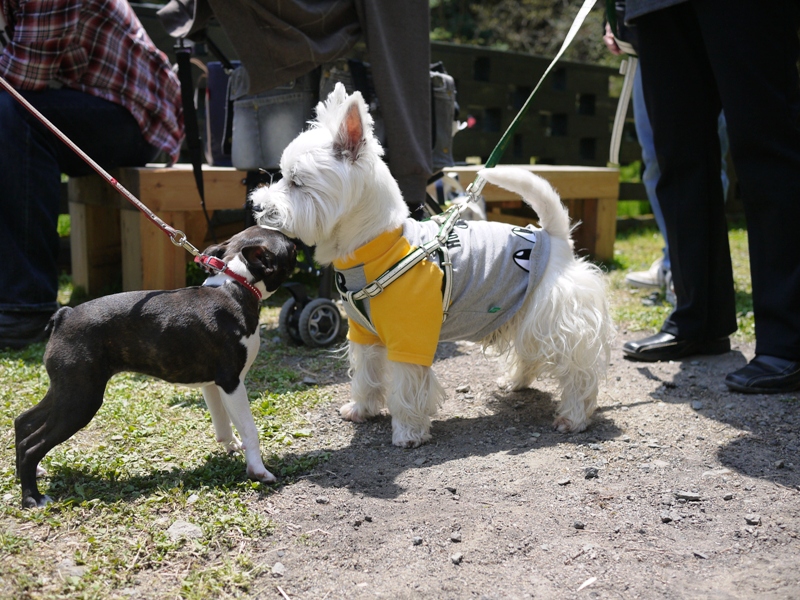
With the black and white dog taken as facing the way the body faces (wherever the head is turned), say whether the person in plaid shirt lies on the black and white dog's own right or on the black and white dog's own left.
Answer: on the black and white dog's own left

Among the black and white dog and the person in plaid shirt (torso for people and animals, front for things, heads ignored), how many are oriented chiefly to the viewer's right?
1

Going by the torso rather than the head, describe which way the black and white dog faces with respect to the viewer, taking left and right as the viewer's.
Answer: facing to the right of the viewer

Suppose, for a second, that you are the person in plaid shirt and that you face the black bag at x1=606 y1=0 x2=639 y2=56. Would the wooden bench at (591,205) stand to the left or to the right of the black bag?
left

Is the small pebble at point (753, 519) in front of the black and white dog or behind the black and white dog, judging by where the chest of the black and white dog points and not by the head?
in front

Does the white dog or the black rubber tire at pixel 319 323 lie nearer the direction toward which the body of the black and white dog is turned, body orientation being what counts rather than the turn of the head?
the white dog

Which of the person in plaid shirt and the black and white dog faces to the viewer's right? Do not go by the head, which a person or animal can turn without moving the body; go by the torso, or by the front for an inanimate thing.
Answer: the black and white dog

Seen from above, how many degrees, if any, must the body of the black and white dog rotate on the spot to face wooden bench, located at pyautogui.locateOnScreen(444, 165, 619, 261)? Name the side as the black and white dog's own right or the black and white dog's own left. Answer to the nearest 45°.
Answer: approximately 45° to the black and white dog's own left
